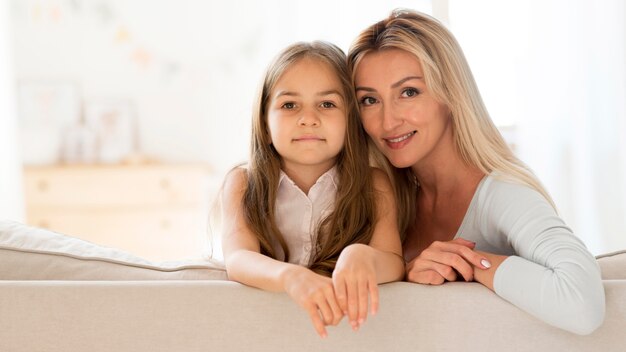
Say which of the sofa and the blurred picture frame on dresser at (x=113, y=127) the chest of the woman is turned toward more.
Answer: the sofa

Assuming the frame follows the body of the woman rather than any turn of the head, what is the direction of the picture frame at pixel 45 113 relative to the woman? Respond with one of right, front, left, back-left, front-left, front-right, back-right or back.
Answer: right

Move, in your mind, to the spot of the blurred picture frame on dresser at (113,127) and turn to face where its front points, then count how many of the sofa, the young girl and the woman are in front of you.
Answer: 3

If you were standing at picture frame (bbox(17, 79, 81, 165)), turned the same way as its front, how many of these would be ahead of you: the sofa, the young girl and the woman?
3

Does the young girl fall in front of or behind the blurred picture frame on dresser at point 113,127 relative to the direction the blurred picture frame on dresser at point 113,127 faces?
in front

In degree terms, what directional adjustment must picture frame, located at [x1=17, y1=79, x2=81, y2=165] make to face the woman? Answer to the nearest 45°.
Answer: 0° — it already faces them

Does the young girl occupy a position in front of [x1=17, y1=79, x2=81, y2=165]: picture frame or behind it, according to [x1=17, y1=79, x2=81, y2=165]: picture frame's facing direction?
in front

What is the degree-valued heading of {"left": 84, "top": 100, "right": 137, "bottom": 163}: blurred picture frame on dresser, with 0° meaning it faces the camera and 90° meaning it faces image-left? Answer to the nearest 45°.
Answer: approximately 0°

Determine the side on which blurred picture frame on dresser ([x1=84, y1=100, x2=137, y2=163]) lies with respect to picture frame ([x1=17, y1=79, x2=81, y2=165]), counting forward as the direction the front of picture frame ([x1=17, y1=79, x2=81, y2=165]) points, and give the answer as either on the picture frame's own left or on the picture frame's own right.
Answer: on the picture frame's own left

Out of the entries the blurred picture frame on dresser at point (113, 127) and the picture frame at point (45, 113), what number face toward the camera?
2
